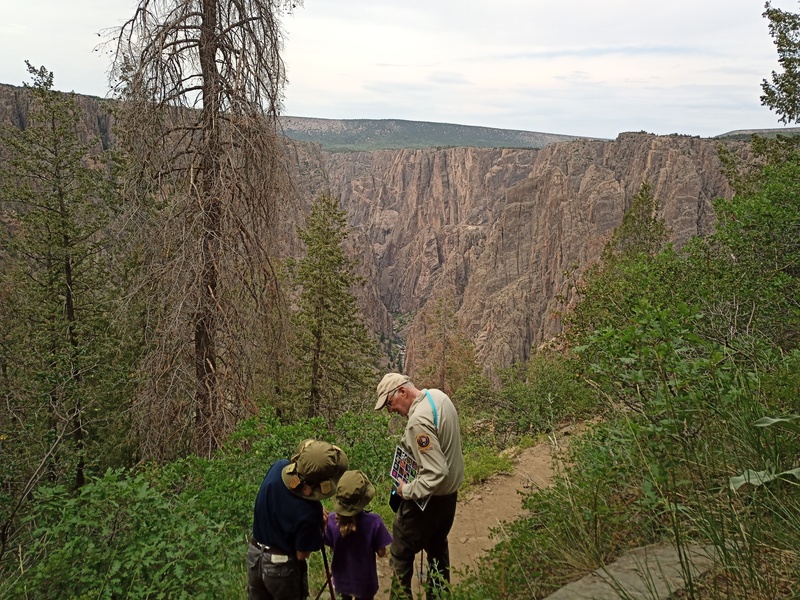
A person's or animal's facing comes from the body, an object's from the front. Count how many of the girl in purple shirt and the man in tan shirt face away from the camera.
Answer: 1

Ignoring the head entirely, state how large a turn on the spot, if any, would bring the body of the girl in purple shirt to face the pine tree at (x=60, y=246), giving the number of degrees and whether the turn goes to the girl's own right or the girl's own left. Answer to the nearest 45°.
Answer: approximately 45° to the girl's own left

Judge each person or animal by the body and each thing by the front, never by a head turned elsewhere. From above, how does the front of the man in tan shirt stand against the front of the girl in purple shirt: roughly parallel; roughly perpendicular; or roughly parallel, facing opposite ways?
roughly perpendicular

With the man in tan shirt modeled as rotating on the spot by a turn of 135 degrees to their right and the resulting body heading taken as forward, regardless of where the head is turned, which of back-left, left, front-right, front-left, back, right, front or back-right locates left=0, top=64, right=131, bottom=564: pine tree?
left

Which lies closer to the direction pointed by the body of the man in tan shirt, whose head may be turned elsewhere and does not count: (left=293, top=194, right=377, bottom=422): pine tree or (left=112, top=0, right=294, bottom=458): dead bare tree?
the dead bare tree

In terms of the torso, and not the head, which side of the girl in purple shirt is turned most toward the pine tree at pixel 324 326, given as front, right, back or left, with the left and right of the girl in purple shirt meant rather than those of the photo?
front

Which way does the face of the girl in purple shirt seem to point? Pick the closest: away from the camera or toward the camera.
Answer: away from the camera

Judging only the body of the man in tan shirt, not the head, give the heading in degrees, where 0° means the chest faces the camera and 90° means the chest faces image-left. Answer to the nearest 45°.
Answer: approximately 90°

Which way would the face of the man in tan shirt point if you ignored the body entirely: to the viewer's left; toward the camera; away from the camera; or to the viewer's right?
to the viewer's left

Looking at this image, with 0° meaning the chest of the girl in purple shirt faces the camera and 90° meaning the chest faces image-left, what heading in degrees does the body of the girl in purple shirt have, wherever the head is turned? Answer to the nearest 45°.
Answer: approximately 180°

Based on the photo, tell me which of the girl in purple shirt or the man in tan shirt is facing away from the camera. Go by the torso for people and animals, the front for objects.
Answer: the girl in purple shirt
